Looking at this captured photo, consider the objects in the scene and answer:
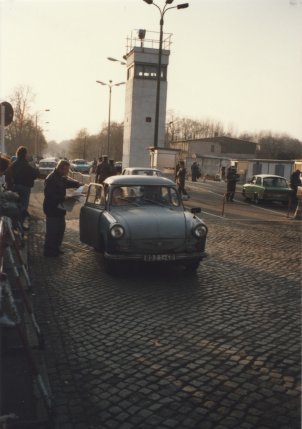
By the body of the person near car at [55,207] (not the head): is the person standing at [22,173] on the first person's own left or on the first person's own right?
on the first person's own left

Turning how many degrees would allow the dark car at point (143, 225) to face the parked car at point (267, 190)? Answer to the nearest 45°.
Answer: approximately 180°

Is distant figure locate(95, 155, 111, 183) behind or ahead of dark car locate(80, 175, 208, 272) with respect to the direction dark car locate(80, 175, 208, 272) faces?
behind

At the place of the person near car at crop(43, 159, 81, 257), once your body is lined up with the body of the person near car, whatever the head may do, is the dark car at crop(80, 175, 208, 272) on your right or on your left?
on your right

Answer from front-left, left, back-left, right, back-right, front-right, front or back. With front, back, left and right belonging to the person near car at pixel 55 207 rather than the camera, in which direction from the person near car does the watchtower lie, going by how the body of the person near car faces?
left

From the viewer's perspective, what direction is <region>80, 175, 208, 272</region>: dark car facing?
toward the camera

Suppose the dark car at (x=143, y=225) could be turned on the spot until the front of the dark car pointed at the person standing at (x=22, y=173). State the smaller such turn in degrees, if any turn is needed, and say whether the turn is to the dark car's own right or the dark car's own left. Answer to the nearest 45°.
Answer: approximately 135° to the dark car's own right

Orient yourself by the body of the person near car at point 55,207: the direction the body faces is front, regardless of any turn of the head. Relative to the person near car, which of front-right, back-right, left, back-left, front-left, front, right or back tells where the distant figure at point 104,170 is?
left

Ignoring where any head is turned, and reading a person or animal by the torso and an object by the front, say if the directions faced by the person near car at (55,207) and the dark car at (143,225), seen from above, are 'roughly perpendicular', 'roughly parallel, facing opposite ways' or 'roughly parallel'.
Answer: roughly perpendicular

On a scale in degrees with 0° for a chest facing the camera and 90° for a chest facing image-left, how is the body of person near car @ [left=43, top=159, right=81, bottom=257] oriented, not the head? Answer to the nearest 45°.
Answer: approximately 270°

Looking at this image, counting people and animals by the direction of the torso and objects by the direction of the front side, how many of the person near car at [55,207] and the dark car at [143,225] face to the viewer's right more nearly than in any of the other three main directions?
1
